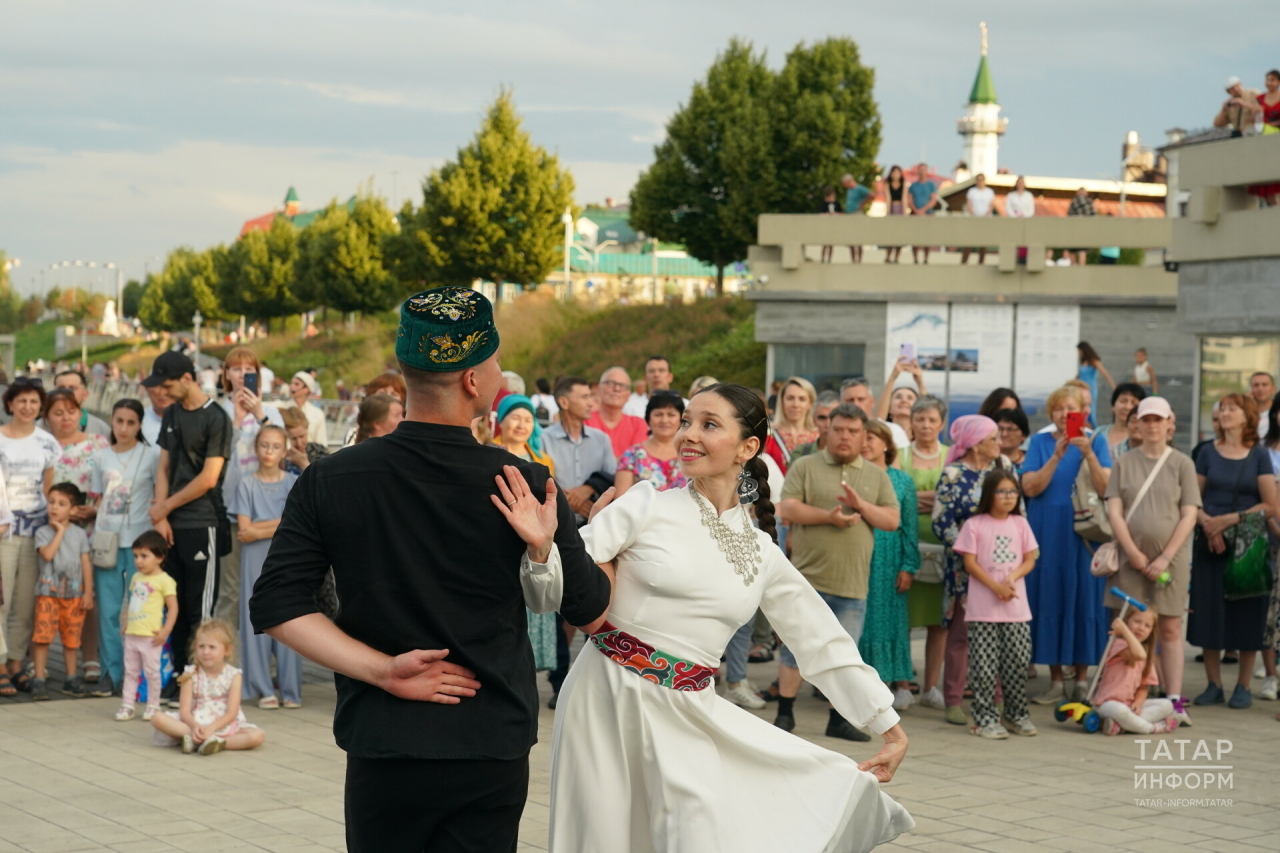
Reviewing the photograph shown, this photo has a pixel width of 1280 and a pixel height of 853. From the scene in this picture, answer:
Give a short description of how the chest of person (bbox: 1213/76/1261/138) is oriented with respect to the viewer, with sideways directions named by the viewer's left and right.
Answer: facing the viewer and to the left of the viewer

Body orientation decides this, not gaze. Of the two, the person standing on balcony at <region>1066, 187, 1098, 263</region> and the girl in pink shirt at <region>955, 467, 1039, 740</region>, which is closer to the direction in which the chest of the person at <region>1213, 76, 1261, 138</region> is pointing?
the girl in pink shirt

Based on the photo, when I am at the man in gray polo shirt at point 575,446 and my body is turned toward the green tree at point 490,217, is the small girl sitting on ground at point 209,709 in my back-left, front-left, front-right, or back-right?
back-left

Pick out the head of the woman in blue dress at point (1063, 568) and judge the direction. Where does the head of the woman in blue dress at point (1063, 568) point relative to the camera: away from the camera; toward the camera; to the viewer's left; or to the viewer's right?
toward the camera

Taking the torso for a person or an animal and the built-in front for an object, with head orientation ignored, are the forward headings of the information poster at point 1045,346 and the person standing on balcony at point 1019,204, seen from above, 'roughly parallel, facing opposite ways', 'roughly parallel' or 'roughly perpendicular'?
roughly parallel

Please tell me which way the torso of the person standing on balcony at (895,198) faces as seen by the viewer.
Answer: toward the camera

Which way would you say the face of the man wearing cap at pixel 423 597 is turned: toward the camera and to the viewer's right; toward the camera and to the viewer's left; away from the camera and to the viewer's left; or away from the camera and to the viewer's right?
away from the camera and to the viewer's right

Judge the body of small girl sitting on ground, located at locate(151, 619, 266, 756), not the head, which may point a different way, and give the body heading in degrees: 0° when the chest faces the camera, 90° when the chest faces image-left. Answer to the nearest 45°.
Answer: approximately 0°

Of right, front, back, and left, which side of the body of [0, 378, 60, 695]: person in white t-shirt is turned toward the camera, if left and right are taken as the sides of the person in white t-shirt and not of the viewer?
front

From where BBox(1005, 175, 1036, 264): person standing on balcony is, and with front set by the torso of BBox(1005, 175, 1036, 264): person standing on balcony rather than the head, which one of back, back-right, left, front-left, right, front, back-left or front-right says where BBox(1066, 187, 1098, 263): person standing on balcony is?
left

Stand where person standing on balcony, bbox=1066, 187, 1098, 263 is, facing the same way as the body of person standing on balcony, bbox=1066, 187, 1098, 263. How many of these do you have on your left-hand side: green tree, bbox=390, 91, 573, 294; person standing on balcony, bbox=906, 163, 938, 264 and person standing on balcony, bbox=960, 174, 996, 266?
0

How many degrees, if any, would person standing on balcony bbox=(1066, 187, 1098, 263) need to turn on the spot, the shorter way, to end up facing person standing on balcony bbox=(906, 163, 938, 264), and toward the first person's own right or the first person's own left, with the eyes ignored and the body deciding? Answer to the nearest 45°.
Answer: approximately 90° to the first person's own right

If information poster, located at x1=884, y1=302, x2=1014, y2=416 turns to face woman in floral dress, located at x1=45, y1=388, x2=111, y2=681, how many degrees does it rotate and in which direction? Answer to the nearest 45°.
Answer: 0° — it already faces them

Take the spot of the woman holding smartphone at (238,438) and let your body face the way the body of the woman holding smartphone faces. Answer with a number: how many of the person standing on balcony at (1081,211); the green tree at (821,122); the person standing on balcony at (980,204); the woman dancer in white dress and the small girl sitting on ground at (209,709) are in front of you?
2

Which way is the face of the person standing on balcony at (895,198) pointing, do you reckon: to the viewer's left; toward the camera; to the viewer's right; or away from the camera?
toward the camera

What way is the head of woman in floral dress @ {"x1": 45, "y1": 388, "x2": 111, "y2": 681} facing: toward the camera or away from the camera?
toward the camera

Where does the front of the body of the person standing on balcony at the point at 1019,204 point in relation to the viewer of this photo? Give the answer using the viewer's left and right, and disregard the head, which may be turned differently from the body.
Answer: facing the viewer

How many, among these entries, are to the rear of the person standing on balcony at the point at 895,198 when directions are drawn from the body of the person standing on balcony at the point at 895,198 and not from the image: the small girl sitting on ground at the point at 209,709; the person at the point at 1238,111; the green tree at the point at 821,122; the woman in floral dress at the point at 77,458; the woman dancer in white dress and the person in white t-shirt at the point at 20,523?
1
